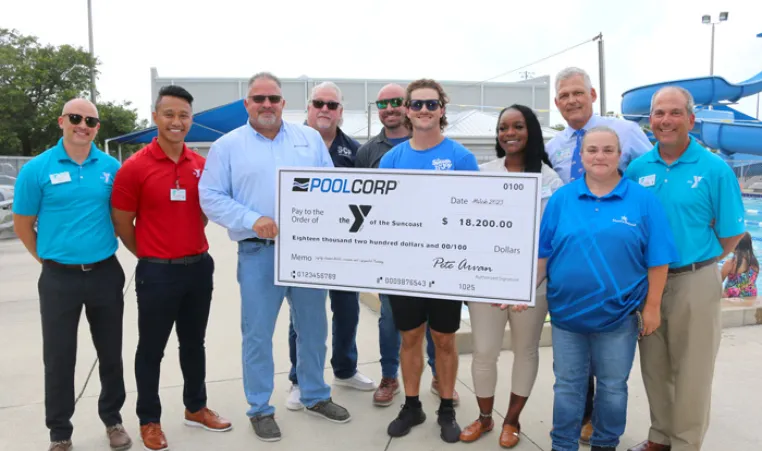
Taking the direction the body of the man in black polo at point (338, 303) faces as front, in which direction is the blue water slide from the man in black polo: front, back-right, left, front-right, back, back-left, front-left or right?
back-left

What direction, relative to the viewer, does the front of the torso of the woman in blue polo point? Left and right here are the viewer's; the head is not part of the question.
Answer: facing the viewer

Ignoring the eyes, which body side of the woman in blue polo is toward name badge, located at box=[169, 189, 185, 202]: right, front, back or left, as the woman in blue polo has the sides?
right

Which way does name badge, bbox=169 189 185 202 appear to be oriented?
toward the camera

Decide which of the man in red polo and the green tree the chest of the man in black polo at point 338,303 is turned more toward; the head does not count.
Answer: the man in red polo

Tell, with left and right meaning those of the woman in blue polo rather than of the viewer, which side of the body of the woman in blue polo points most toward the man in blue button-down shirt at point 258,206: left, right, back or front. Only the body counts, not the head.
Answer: right

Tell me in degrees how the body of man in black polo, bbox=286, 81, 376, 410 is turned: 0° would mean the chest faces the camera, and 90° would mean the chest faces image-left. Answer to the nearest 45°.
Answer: approximately 0°

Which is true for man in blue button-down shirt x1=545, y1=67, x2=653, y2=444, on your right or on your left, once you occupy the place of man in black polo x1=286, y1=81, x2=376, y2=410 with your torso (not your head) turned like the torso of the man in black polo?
on your left

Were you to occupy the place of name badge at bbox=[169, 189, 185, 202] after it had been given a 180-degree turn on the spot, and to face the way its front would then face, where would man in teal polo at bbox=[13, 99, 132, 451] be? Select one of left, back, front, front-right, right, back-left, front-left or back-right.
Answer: left

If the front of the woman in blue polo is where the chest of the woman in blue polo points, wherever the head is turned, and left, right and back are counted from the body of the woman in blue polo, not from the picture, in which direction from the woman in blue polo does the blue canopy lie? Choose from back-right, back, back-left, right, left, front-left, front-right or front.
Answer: back-right

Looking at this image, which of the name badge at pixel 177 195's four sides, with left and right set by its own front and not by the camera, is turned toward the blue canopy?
back
